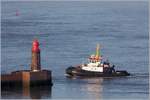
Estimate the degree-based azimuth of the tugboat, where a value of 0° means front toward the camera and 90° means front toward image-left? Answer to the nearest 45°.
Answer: approximately 90°
